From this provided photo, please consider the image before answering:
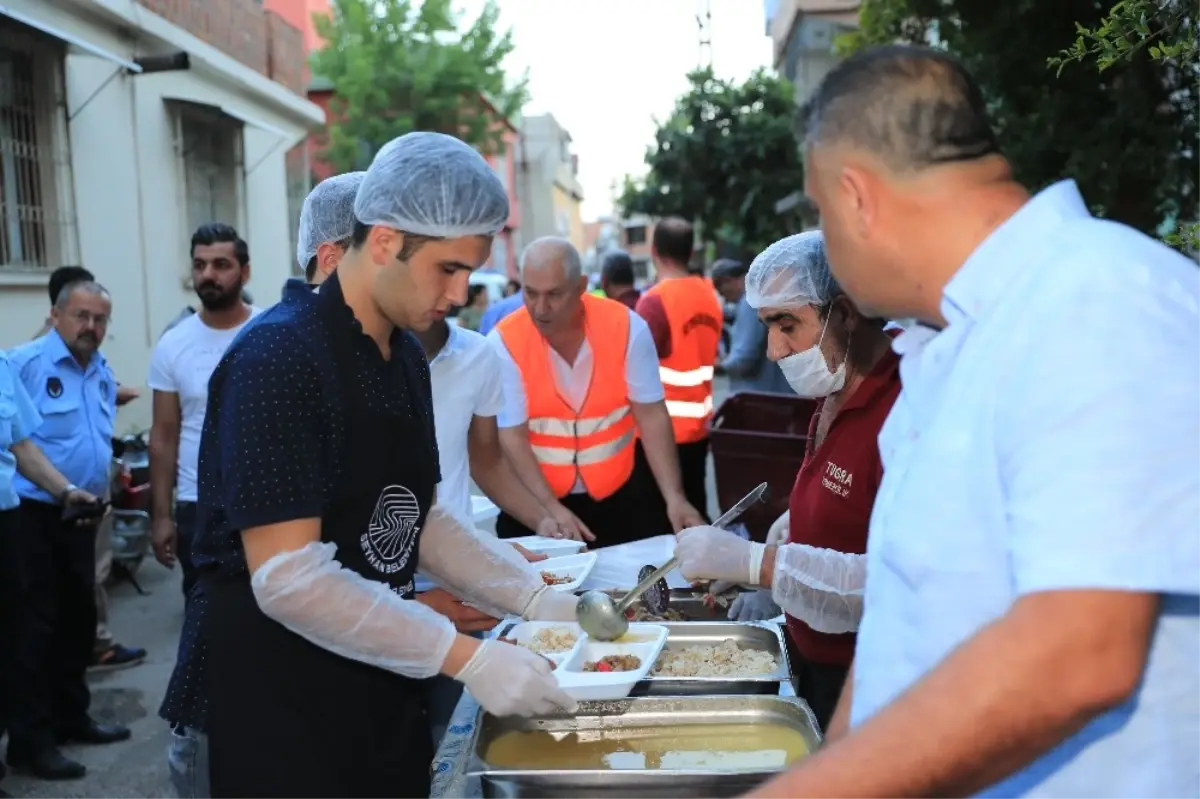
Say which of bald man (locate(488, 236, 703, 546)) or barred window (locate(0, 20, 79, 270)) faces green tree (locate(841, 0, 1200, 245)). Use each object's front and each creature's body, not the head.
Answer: the barred window

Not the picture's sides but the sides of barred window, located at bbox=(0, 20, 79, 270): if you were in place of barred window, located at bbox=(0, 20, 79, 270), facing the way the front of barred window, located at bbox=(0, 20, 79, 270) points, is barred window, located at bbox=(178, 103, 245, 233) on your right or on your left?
on your left

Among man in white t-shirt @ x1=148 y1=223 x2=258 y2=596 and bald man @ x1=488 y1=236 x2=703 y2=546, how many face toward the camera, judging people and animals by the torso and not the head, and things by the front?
2

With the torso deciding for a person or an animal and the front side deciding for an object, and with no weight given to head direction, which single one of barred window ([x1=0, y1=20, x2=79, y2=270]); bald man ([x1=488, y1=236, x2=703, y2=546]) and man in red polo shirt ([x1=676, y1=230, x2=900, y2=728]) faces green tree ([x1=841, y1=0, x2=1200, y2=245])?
the barred window

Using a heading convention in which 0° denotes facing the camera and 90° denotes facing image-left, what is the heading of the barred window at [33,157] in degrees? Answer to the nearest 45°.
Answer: approximately 315°

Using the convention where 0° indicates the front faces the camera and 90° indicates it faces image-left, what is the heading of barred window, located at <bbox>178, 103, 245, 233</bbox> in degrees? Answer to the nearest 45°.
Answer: approximately 315°

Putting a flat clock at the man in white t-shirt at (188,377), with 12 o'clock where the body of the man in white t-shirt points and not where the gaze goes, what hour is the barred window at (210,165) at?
The barred window is roughly at 6 o'clock from the man in white t-shirt.

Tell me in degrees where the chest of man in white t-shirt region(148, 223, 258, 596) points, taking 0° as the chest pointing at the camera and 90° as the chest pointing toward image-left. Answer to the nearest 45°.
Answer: approximately 0°

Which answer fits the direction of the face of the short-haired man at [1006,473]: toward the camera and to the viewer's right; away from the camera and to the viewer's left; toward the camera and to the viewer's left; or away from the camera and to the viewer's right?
away from the camera and to the viewer's left

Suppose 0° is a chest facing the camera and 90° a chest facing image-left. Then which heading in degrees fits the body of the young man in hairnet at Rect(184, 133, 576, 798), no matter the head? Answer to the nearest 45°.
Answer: approximately 315°
